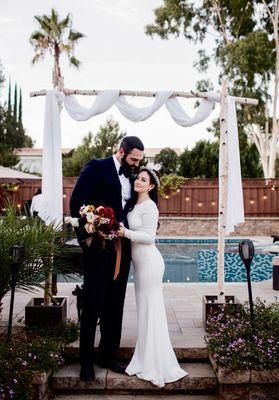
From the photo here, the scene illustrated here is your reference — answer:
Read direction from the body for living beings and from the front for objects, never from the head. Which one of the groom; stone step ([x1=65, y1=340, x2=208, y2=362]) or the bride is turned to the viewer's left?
the bride

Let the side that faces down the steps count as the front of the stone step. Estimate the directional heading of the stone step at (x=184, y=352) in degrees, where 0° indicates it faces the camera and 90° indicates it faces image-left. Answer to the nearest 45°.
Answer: approximately 0°

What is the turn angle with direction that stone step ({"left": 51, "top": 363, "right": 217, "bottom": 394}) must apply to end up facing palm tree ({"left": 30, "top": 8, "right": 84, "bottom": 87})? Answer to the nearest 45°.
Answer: approximately 180°

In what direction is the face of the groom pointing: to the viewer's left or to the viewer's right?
to the viewer's right

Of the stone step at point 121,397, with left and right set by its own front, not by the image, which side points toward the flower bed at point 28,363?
right

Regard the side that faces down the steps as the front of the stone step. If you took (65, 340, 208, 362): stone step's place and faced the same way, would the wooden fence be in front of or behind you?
behind

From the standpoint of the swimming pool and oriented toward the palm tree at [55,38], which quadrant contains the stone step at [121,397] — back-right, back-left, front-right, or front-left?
back-left

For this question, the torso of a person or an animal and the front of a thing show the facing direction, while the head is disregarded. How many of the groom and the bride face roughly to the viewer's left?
1

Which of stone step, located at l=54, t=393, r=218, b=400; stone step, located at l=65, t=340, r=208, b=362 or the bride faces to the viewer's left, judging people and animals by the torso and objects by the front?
the bride

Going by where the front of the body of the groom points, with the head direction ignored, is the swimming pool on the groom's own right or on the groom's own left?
on the groom's own left

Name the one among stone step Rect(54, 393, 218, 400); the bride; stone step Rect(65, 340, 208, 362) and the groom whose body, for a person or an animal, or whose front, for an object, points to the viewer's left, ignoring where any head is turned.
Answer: the bride
